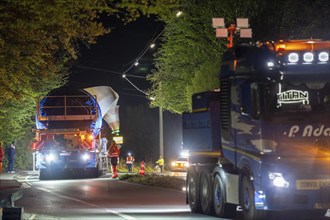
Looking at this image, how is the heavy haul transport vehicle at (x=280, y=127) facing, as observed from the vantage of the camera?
facing the viewer and to the right of the viewer

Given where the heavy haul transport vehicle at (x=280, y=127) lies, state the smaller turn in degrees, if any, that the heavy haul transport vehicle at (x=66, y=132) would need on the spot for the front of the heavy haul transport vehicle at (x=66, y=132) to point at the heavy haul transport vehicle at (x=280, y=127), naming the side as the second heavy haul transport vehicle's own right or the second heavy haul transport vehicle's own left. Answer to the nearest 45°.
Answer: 0° — it already faces it

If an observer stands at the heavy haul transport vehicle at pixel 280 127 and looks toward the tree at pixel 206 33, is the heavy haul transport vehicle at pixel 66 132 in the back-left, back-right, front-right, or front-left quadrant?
front-left

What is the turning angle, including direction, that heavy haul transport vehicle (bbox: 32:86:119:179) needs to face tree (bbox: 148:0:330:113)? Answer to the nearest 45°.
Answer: approximately 90° to its left

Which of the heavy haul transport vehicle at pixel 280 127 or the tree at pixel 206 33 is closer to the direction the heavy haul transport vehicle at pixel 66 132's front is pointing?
the heavy haul transport vehicle

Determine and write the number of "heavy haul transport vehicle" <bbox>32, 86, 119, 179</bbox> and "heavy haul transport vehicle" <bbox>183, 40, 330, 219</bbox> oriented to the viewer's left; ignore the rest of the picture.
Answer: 0

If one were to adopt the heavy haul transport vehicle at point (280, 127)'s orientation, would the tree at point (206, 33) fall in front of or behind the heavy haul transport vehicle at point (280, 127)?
behind

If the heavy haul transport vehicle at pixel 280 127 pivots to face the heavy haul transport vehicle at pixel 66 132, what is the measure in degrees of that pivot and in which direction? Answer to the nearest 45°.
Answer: approximately 180°

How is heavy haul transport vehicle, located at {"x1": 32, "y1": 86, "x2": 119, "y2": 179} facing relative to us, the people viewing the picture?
facing the viewer
